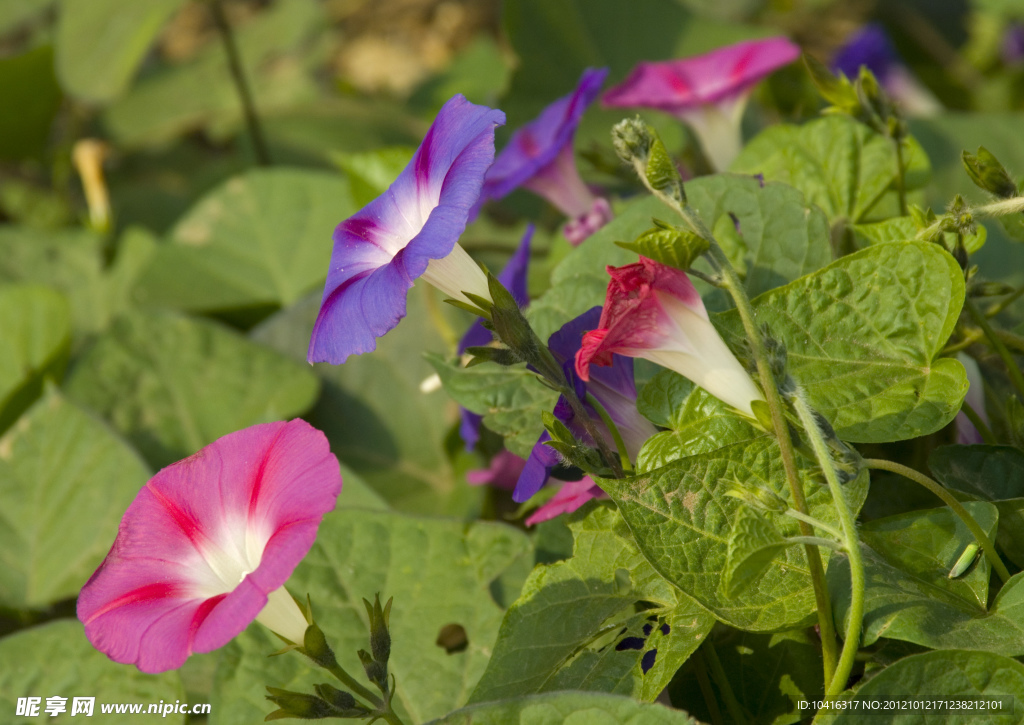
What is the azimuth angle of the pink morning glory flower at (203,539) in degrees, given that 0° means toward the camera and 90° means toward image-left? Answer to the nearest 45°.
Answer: approximately 45°

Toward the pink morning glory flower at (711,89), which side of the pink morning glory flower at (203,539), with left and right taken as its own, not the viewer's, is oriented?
back

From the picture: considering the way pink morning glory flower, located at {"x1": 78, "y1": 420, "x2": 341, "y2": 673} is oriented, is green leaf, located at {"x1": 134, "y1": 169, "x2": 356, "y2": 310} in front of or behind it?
behind
